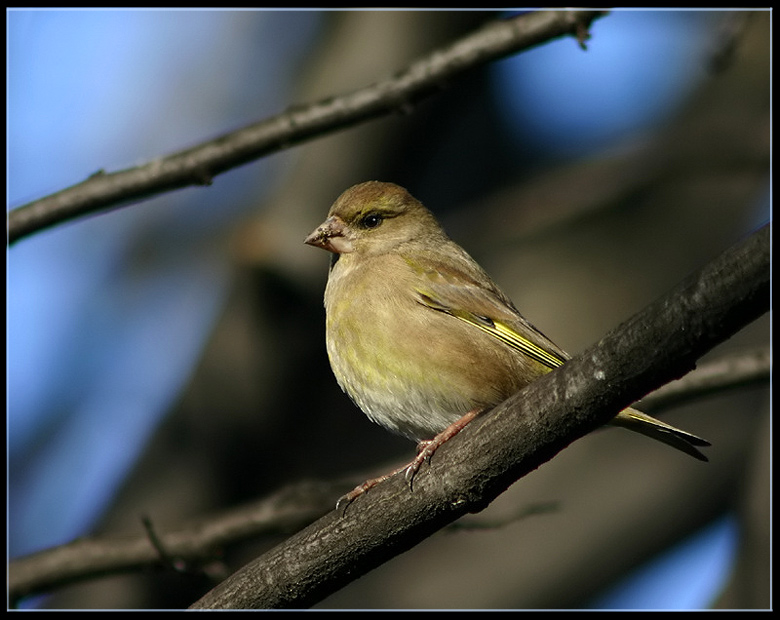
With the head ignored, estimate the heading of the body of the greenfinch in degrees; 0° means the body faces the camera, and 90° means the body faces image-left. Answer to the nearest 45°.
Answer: approximately 90°

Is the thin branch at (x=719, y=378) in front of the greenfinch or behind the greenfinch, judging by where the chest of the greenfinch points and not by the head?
behind
